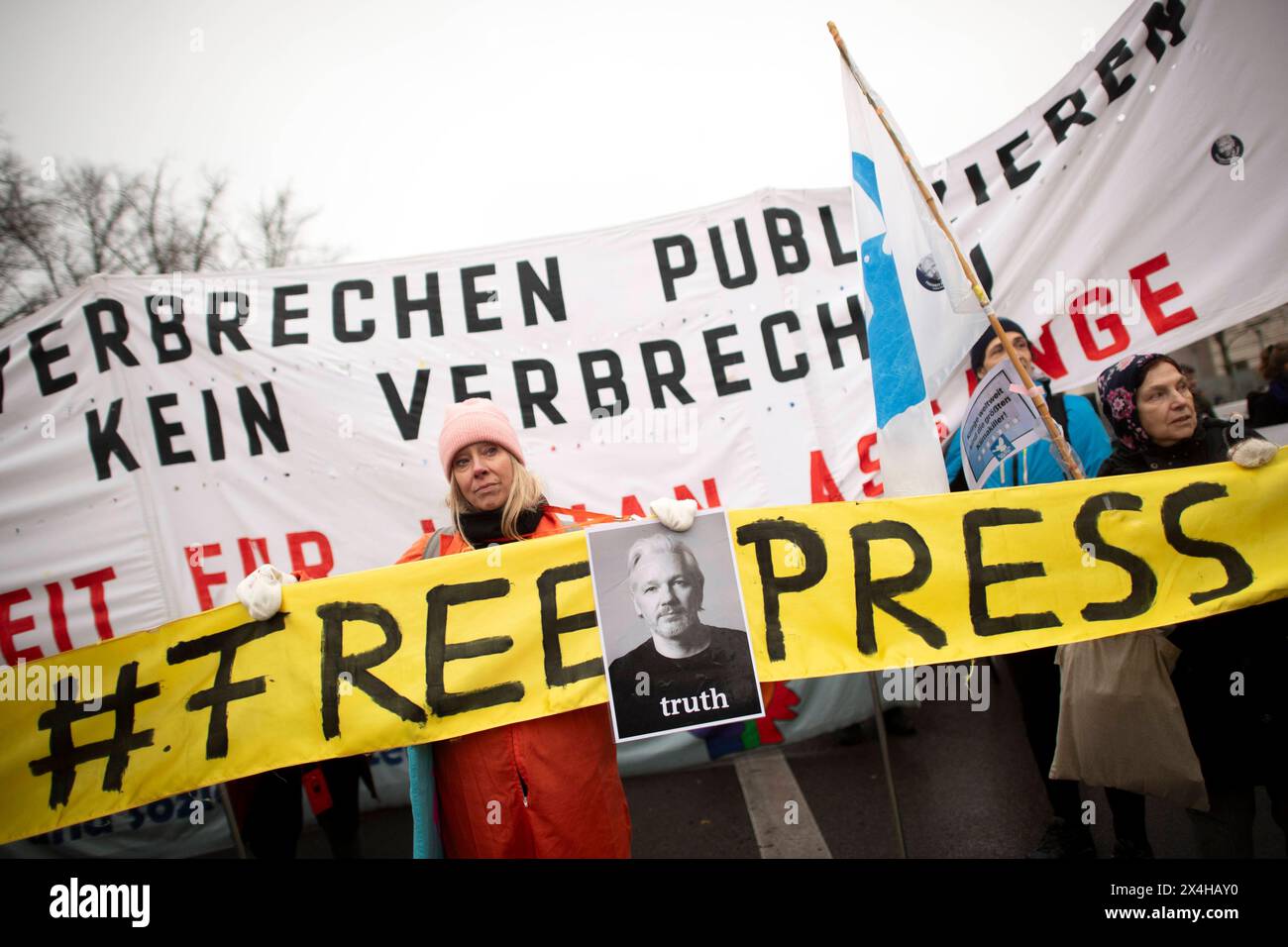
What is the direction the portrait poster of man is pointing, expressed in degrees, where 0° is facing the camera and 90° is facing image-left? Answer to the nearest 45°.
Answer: approximately 0°

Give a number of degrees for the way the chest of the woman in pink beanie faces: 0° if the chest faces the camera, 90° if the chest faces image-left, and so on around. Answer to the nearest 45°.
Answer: approximately 0°

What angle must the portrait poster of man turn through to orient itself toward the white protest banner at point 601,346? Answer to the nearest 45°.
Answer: approximately 180°

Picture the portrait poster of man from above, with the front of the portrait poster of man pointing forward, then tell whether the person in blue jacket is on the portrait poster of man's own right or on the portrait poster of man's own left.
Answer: on the portrait poster of man's own left

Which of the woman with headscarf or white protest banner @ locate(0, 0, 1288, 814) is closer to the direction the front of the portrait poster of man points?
the woman with headscarf
